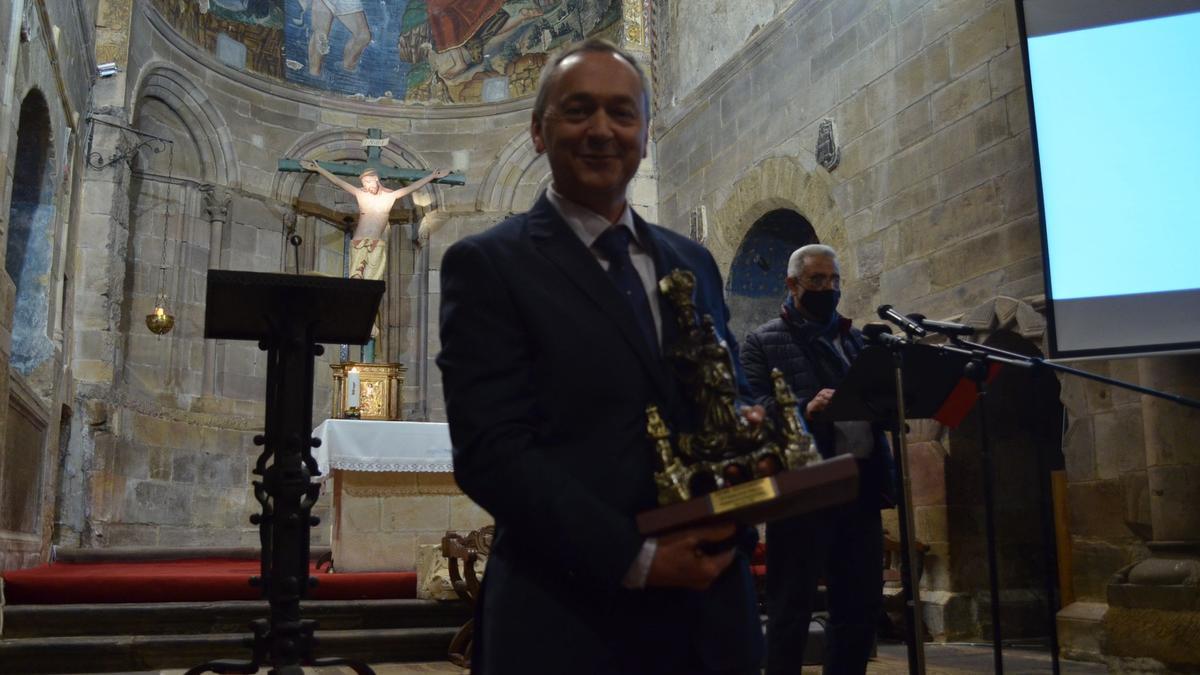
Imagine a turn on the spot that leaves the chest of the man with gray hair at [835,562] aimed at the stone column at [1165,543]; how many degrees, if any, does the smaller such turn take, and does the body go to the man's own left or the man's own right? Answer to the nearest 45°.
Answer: approximately 90° to the man's own left

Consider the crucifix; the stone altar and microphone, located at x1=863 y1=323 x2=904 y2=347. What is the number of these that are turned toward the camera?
2

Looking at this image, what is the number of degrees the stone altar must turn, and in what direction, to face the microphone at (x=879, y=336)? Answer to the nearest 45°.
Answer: approximately 45° to its left

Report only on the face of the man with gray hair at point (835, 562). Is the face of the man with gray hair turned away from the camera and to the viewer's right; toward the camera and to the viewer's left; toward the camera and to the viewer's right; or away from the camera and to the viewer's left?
toward the camera and to the viewer's right

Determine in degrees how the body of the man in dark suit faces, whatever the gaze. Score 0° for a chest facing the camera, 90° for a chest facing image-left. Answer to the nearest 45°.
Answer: approximately 315°

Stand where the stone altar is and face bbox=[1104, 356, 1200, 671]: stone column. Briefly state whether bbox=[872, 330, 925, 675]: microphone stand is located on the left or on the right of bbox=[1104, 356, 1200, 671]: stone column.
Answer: right

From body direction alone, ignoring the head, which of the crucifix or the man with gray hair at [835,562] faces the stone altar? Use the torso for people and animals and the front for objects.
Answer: the crucifix

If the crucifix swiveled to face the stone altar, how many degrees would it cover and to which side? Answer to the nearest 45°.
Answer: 0° — it already faces it

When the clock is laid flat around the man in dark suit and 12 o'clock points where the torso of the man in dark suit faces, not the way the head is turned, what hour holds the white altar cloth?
The white altar cloth is roughly at 7 o'clock from the man in dark suit.
